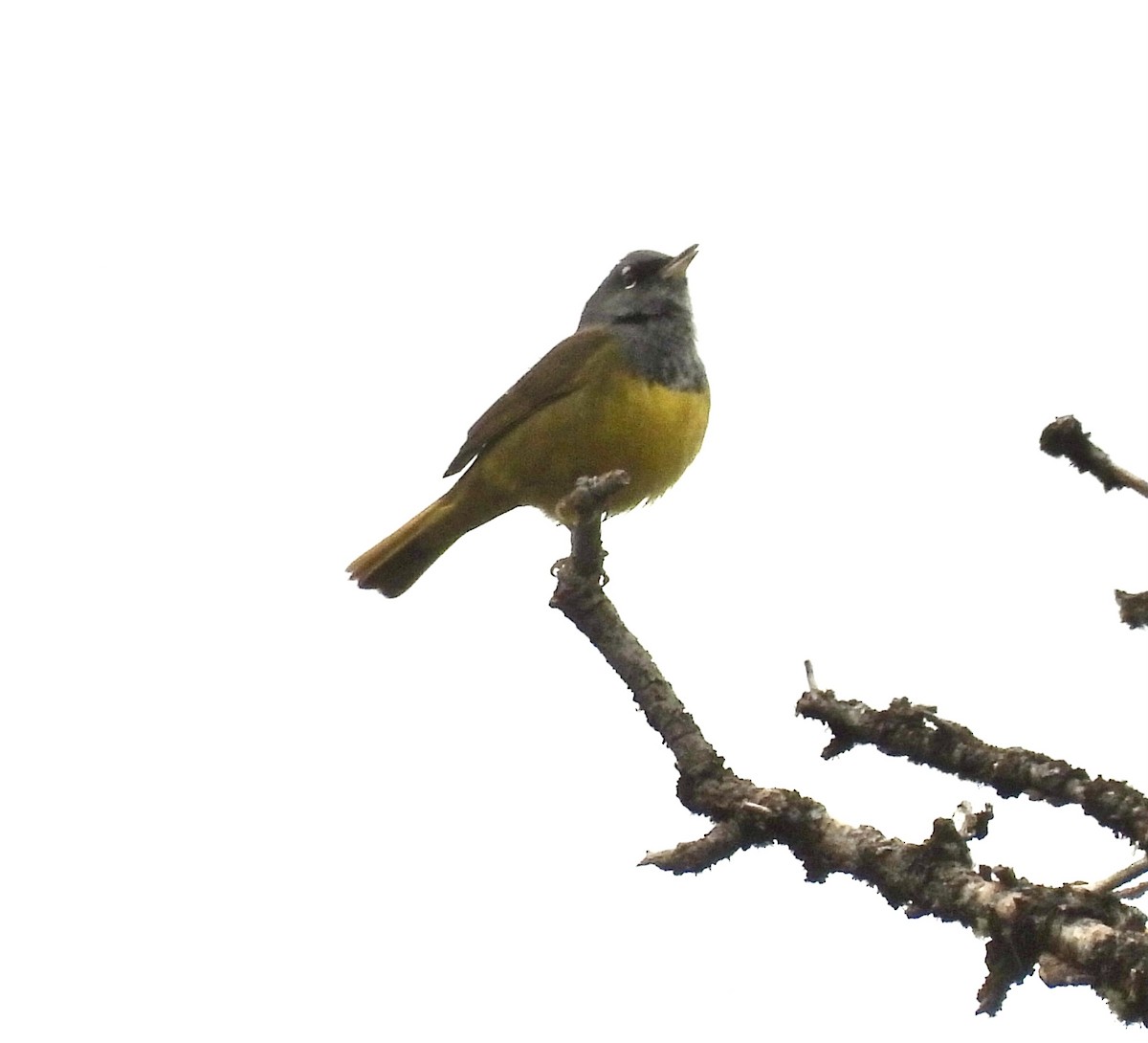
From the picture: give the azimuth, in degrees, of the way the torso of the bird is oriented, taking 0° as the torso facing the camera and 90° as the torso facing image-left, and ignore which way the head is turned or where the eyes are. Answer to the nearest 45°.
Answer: approximately 270°
